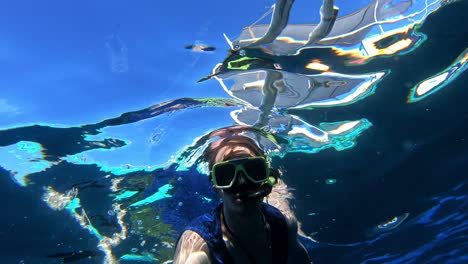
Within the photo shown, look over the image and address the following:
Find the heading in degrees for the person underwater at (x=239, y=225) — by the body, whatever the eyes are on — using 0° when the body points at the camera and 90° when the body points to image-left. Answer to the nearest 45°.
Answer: approximately 0°
